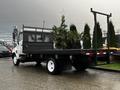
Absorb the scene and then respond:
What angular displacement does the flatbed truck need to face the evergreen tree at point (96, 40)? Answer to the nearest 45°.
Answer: approximately 135° to its right

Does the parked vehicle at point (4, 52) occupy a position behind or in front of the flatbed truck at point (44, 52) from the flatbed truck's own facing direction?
in front

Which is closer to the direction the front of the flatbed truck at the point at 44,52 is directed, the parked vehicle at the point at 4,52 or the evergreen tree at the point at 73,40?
the parked vehicle

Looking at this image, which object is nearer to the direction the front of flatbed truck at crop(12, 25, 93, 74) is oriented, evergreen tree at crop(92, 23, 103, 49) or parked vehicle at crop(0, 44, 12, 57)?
the parked vehicle

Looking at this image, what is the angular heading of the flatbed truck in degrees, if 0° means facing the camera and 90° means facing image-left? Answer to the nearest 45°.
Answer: approximately 135°
